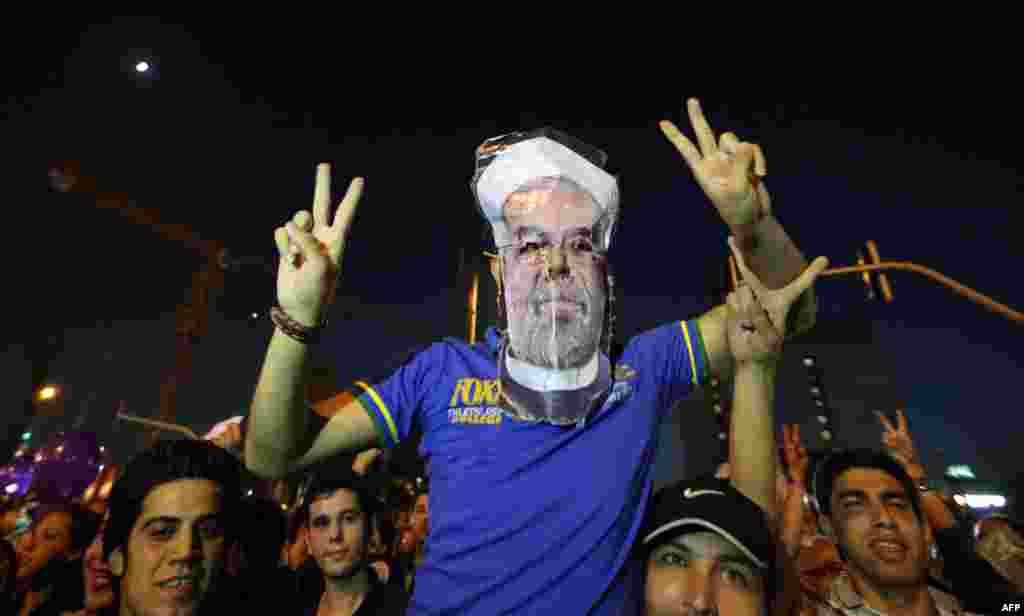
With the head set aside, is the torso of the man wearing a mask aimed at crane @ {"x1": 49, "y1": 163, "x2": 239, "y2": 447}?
no

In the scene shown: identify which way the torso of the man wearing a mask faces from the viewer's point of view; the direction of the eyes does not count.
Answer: toward the camera

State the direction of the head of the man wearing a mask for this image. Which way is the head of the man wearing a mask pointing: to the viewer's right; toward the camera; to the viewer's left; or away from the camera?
toward the camera
